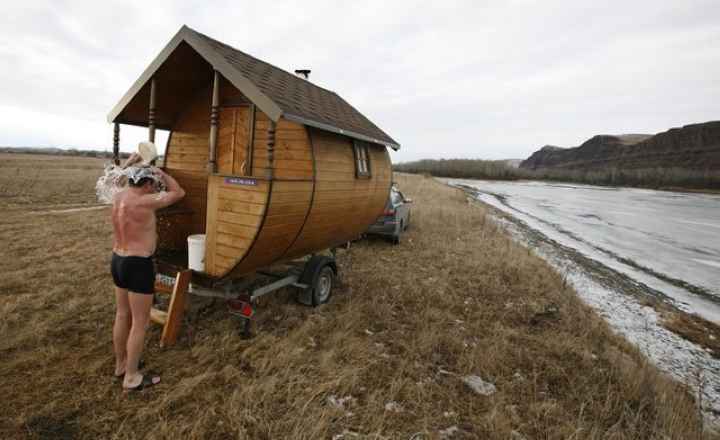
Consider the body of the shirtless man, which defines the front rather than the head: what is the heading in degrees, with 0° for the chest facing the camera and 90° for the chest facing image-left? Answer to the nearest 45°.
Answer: approximately 225°

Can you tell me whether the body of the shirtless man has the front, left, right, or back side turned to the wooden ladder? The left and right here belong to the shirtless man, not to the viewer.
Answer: front

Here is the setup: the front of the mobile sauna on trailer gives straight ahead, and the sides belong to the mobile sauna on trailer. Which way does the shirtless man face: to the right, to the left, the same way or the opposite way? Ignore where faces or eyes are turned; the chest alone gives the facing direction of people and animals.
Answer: the opposite way

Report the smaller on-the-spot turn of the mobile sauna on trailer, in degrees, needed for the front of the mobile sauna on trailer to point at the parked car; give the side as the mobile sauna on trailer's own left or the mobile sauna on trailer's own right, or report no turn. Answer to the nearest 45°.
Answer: approximately 180°

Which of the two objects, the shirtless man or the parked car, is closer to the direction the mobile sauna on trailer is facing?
the shirtless man

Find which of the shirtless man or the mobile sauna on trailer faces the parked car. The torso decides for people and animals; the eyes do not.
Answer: the shirtless man

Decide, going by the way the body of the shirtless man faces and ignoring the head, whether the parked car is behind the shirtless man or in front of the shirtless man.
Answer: in front

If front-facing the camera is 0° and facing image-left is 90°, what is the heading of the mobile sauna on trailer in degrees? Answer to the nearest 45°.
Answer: approximately 45°

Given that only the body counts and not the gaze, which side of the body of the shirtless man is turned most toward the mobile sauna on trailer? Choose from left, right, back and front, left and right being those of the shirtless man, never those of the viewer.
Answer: front
